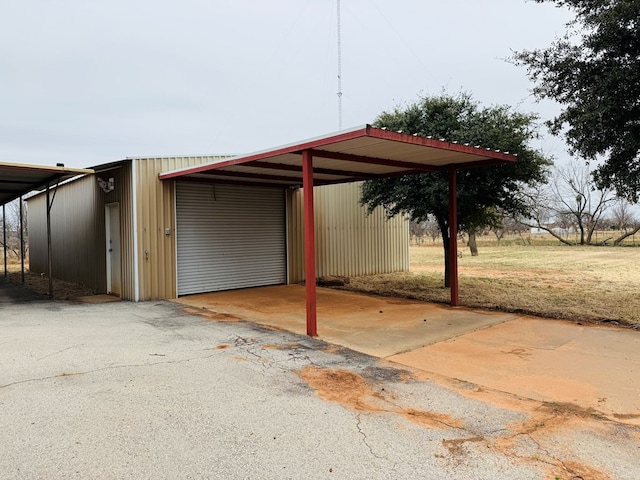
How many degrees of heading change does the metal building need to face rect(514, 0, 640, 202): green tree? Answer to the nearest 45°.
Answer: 0° — it already faces it

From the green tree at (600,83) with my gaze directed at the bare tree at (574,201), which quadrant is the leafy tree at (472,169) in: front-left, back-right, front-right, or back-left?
front-left

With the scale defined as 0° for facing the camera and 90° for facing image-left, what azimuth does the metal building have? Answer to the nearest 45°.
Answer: approximately 315°

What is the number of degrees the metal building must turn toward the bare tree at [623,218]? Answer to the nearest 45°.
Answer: approximately 90° to its left

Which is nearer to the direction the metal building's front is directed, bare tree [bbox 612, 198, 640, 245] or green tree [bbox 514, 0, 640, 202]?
the green tree

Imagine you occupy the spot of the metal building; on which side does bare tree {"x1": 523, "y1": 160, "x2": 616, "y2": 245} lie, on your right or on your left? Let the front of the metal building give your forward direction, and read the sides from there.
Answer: on your left

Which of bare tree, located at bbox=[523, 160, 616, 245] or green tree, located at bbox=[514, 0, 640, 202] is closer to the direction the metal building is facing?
the green tree
